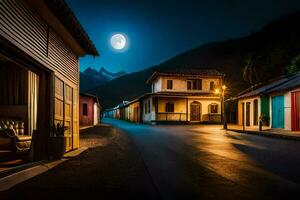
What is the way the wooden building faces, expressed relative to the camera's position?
facing the viewer and to the right of the viewer

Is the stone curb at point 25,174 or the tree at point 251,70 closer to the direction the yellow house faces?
the stone curb

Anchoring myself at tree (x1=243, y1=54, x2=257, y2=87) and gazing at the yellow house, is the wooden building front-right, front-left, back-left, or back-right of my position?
front-left

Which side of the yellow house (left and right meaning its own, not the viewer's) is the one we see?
front

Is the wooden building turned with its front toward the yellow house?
no

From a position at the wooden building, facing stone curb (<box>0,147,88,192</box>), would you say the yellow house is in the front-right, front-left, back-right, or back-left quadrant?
back-left

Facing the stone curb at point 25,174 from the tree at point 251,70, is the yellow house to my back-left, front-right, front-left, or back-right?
front-right

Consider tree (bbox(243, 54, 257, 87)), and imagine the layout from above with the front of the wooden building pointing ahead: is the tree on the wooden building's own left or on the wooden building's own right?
on the wooden building's own left

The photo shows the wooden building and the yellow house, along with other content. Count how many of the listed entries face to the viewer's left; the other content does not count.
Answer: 0

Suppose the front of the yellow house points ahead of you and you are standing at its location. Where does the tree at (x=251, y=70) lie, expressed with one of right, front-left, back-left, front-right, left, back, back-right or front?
back-left

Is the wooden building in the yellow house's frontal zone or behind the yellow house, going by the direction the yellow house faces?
frontal zone

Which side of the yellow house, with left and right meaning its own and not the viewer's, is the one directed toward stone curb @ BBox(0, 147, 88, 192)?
front

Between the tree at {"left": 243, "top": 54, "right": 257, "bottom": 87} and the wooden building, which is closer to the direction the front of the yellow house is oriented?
the wooden building

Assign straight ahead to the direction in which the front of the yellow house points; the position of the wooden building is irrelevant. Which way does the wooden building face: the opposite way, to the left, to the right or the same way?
to the left

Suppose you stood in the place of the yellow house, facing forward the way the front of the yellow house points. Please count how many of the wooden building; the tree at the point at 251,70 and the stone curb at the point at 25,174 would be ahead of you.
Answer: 2
